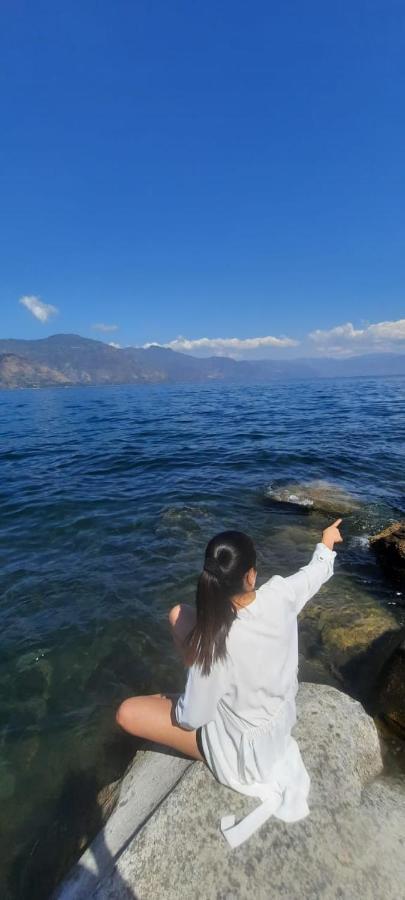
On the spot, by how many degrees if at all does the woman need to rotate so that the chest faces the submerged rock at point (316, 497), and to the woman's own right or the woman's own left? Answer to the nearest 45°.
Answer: approximately 45° to the woman's own right

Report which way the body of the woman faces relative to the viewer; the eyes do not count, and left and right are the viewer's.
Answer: facing away from the viewer and to the left of the viewer

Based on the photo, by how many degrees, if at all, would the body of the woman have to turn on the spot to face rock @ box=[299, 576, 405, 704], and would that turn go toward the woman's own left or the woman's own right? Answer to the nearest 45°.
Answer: approximately 90° to the woman's own right
